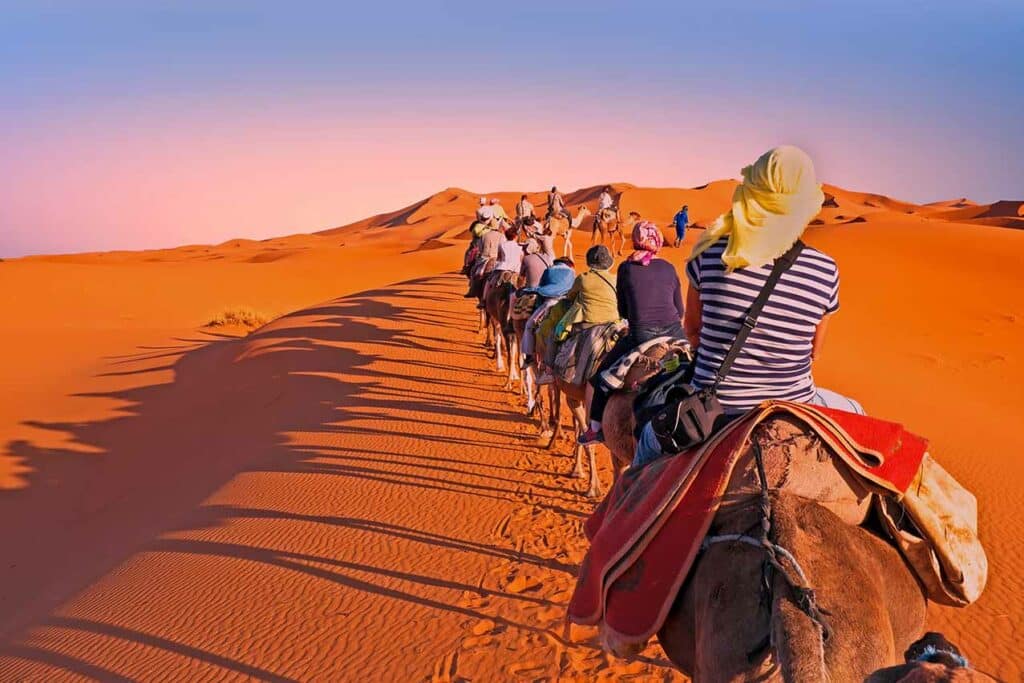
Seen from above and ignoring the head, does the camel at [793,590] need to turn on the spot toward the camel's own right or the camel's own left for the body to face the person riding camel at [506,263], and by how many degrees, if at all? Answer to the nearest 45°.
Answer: approximately 45° to the camel's own left

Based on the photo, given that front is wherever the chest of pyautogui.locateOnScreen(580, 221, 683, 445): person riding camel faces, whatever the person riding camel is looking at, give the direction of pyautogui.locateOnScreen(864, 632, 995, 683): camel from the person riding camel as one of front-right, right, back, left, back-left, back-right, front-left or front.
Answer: back

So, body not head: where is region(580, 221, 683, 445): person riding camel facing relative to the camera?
away from the camera

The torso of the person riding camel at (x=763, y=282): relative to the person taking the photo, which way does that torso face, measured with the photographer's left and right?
facing away from the viewer

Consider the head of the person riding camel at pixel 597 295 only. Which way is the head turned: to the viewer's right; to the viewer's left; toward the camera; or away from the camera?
away from the camera

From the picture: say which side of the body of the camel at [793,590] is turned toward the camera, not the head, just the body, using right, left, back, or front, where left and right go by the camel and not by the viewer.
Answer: back

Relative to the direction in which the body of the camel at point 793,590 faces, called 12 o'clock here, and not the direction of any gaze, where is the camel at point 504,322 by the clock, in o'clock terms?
the camel at point 504,322 is roughly at 11 o'clock from the camel at point 793,590.

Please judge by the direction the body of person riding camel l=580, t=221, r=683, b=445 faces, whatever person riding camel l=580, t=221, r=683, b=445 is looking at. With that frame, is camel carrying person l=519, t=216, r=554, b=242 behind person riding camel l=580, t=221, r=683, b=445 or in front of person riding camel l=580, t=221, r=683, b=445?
in front

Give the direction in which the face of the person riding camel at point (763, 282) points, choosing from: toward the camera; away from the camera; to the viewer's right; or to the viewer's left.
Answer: away from the camera
